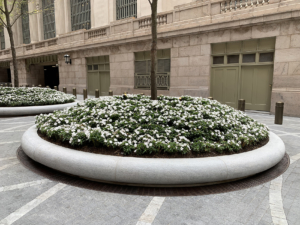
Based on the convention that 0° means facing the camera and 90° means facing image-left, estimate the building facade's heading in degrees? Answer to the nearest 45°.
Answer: approximately 45°
